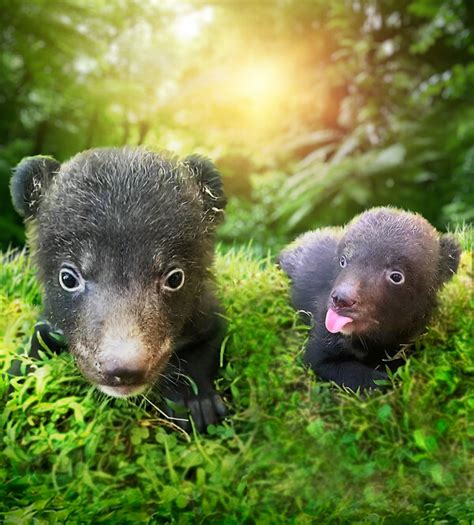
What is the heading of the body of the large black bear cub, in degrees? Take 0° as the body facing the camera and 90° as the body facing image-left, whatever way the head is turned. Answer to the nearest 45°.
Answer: approximately 0°
